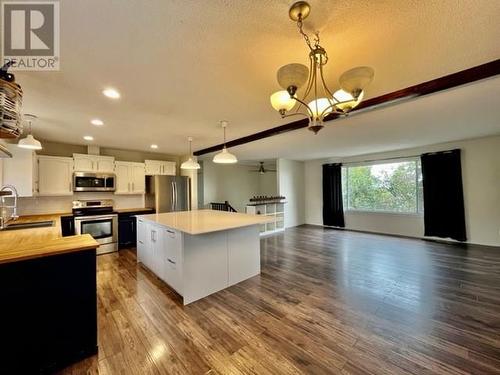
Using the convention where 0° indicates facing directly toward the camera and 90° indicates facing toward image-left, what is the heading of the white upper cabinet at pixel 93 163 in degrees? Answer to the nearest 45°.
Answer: approximately 0°

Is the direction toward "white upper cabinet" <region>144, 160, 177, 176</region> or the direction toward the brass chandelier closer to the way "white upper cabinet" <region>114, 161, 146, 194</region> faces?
the brass chandelier

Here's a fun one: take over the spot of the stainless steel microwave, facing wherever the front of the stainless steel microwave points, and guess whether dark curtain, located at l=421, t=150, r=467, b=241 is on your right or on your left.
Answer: on your left

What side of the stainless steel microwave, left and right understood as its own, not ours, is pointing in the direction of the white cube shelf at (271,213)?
left

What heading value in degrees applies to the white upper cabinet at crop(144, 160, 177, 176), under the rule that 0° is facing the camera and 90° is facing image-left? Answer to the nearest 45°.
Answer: approximately 0°
